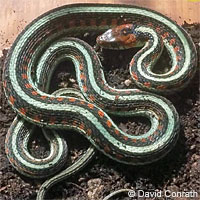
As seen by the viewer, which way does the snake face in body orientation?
to the viewer's left
